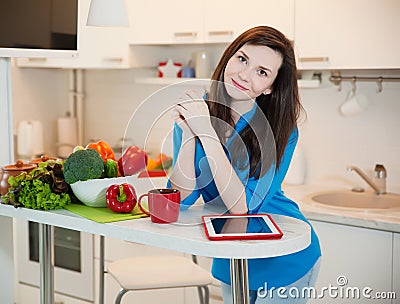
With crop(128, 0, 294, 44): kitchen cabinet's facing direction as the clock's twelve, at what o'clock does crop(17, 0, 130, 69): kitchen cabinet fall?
crop(17, 0, 130, 69): kitchen cabinet is roughly at 4 o'clock from crop(128, 0, 294, 44): kitchen cabinet.

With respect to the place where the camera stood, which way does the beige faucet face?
facing to the left of the viewer

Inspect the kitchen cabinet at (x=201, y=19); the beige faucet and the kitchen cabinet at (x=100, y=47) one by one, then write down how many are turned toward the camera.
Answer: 2

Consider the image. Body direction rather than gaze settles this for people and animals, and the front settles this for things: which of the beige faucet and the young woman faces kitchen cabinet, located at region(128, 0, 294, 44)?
the beige faucet

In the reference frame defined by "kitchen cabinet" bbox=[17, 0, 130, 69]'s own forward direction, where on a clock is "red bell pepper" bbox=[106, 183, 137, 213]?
The red bell pepper is roughly at 12 o'clock from the kitchen cabinet.

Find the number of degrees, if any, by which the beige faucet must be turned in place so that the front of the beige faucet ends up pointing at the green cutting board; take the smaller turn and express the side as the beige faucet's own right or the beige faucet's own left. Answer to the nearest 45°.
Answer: approximately 45° to the beige faucet's own left

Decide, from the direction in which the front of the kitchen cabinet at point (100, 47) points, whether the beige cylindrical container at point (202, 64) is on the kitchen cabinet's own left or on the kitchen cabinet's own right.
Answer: on the kitchen cabinet's own left
